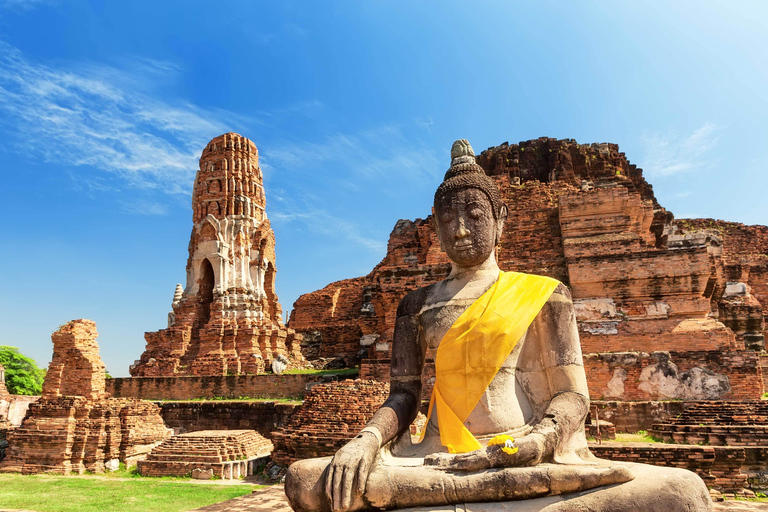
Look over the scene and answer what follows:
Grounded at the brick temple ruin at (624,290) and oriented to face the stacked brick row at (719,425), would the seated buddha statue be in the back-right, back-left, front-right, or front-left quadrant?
front-right

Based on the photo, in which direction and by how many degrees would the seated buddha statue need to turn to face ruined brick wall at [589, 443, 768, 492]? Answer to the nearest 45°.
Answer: approximately 180°

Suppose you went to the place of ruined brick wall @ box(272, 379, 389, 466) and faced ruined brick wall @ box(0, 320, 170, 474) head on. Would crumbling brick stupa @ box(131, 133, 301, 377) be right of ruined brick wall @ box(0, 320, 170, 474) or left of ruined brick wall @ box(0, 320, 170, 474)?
right

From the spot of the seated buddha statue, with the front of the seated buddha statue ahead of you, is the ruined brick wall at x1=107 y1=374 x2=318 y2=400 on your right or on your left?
on your right

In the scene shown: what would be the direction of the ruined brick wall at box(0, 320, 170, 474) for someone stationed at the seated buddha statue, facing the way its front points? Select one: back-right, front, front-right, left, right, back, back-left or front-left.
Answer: right

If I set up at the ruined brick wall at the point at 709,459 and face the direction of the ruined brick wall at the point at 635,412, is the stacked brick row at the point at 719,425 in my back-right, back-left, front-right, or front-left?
front-right

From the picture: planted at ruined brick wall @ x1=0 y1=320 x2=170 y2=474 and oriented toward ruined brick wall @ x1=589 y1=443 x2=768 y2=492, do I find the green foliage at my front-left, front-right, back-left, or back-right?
back-left

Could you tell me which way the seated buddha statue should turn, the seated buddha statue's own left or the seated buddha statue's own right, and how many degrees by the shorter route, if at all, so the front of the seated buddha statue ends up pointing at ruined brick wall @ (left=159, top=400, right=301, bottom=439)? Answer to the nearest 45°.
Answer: approximately 90° to the seated buddha statue's own right

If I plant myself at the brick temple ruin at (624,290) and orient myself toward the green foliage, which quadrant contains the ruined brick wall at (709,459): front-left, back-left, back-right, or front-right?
back-left

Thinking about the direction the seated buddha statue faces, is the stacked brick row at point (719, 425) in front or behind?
behind

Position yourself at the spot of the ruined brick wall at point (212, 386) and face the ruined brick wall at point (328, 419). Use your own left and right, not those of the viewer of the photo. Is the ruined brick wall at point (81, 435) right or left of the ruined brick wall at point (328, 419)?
right

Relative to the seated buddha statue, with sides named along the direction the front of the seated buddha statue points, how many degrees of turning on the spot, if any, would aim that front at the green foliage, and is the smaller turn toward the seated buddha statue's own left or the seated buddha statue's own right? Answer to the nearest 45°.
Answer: approximately 90° to the seated buddha statue's own right

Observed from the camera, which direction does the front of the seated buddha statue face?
facing the viewer and to the left of the viewer

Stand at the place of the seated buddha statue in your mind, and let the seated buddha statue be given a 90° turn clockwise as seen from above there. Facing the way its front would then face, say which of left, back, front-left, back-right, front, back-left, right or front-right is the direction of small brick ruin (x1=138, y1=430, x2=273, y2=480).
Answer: front

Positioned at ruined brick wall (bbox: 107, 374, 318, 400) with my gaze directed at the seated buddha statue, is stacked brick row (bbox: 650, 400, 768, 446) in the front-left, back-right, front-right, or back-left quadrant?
front-left
